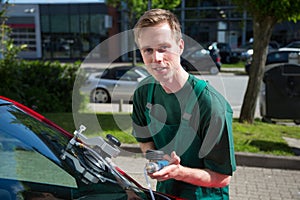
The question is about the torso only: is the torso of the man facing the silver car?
no

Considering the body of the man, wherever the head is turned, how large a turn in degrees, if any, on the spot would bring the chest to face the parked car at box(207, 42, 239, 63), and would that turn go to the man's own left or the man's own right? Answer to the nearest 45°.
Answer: approximately 135° to the man's own right

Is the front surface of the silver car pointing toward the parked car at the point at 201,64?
no

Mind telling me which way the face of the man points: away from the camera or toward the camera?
toward the camera

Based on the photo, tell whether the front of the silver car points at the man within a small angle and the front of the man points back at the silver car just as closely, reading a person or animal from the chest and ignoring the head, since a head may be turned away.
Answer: no

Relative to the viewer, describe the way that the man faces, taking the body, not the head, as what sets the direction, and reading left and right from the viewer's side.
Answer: facing the viewer and to the left of the viewer
